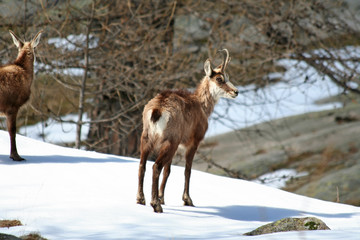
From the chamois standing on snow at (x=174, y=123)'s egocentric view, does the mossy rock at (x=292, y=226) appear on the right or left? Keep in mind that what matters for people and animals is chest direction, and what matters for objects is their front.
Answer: on its right

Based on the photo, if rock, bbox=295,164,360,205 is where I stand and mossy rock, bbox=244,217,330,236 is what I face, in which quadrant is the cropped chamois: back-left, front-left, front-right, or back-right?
front-right

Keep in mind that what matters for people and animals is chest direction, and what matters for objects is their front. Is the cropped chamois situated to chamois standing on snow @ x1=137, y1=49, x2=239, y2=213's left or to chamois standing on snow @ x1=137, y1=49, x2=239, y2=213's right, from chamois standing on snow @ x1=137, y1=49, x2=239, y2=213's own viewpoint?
on its left

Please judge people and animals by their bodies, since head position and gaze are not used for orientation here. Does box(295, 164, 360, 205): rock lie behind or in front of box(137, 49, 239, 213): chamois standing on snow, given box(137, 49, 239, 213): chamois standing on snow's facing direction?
in front

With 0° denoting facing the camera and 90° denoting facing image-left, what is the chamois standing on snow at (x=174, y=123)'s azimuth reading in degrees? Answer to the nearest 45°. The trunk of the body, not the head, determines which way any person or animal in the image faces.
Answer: approximately 225°

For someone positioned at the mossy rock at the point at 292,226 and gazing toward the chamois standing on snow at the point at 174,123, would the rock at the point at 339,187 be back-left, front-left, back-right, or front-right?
front-right
